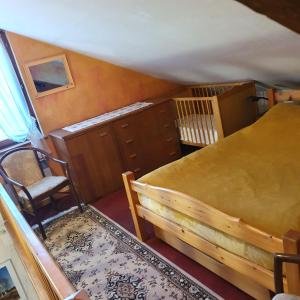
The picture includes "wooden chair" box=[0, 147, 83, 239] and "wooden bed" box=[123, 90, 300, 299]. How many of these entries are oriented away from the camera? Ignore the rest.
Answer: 0

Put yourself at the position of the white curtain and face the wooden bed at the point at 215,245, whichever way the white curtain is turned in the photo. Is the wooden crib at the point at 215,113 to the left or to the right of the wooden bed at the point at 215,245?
left

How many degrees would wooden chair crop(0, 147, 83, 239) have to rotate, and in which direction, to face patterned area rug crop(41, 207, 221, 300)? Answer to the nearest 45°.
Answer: approximately 45° to its right

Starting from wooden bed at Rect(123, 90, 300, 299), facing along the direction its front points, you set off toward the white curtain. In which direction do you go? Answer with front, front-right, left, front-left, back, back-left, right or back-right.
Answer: right

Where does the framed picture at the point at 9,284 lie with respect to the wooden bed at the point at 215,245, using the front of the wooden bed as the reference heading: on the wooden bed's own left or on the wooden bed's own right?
on the wooden bed's own right

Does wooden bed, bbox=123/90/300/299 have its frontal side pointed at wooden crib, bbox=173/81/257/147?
no

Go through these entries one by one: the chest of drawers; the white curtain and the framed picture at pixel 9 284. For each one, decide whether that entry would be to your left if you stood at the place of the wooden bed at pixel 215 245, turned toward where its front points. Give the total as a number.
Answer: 0

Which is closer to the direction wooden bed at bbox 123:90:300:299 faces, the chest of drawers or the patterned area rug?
the patterned area rug

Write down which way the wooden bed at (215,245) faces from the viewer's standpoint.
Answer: facing the viewer and to the left of the viewer

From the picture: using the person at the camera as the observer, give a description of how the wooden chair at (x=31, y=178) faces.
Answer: facing the viewer and to the right of the viewer

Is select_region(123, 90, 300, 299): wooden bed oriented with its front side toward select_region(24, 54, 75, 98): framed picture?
no

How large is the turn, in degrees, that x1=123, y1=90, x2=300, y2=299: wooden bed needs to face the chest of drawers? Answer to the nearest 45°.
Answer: approximately 90° to its right
